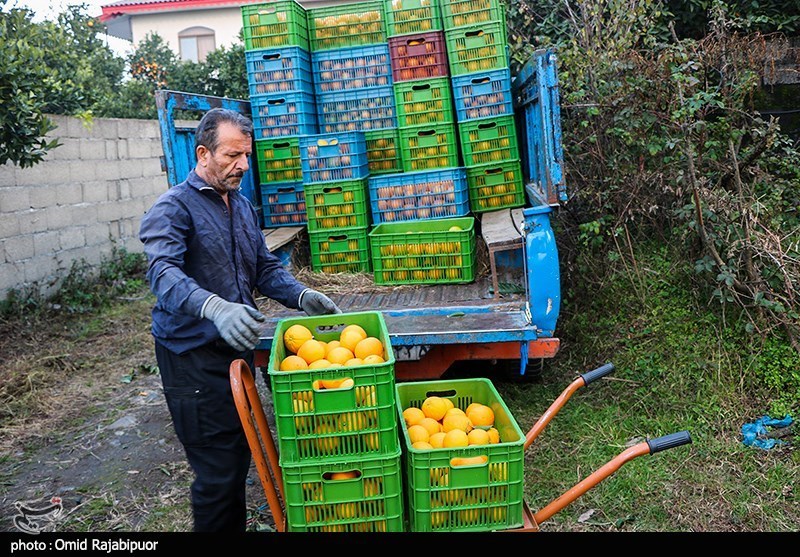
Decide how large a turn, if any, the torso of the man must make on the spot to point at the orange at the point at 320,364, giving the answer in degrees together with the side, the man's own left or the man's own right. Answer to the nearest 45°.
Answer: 0° — they already face it

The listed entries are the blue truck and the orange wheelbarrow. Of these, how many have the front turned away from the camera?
1

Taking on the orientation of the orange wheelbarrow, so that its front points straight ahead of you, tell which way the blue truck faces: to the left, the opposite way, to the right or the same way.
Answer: to the right

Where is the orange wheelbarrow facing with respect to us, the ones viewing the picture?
facing to the left of the viewer

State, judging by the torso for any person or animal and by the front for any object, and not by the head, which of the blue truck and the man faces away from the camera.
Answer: the blue truck

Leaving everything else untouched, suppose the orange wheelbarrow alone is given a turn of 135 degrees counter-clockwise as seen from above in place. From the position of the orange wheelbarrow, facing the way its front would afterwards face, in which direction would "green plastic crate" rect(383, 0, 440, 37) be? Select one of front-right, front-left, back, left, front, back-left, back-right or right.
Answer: back-left

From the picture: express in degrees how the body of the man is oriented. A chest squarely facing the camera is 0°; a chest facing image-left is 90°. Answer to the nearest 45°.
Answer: approximately 315°

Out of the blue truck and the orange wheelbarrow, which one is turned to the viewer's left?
the orange wheelbarrow

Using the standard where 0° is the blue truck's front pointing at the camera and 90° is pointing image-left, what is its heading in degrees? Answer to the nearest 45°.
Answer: approximately 180°
